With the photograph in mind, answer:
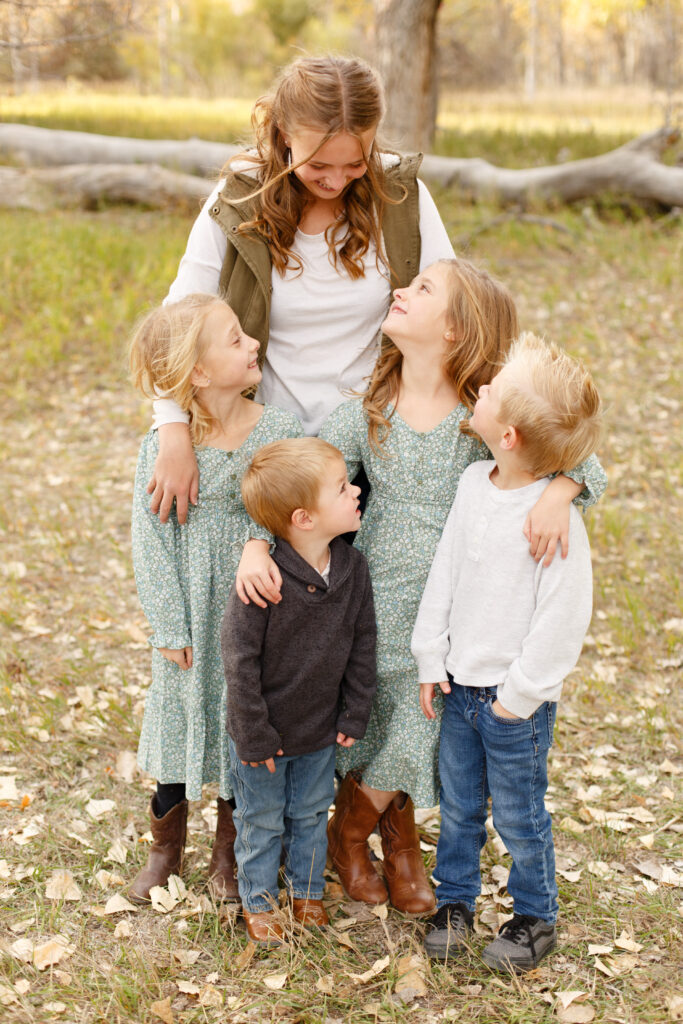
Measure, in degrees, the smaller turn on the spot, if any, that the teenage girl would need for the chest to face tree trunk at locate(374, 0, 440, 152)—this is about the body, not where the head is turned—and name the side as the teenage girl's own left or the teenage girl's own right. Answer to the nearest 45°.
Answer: approximately 180°

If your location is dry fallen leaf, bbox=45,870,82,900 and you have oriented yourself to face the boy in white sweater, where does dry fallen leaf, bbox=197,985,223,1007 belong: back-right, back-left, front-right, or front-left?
front-right

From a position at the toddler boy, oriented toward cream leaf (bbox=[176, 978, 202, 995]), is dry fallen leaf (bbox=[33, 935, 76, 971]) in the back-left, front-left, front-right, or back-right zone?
front-right

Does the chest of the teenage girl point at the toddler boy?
yes

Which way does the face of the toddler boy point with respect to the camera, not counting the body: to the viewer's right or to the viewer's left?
to the viewer's right

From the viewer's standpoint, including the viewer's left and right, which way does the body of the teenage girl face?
facing the viewer
